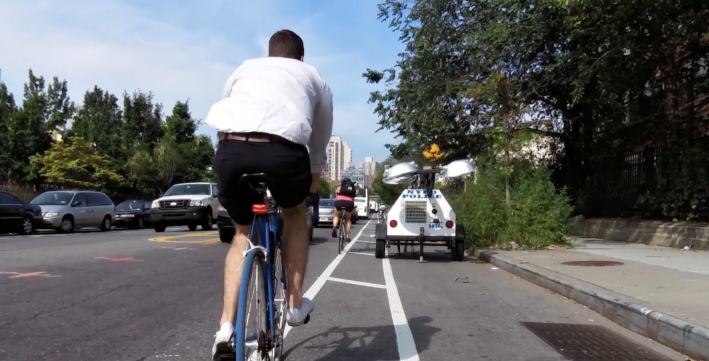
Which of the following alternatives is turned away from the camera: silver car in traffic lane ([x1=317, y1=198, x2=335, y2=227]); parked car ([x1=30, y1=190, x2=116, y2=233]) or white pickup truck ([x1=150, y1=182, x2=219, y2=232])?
silver car in traffic lane ([x1=317, y1=198, x2=335, y2=227])

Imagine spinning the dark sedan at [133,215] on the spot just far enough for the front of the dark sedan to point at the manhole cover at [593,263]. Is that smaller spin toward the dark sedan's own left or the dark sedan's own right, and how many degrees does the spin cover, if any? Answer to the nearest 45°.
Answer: approximately 45° to the dark sedan's own left

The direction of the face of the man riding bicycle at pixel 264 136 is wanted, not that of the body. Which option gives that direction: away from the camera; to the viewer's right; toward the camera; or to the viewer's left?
away from the camera

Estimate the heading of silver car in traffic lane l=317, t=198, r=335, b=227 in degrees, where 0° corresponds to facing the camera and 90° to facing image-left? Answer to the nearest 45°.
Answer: approximately 180°

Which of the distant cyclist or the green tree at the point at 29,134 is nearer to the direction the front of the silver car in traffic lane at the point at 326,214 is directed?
the green tree

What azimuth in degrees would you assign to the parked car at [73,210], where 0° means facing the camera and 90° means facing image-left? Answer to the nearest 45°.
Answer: approximately 45°

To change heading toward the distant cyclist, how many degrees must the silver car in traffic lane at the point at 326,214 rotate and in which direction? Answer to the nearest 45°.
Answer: approximately 180°

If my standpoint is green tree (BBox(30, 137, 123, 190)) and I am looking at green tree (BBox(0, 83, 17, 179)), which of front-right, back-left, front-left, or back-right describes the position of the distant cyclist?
back-left

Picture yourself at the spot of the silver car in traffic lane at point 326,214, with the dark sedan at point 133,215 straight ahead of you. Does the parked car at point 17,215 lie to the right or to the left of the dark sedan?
left

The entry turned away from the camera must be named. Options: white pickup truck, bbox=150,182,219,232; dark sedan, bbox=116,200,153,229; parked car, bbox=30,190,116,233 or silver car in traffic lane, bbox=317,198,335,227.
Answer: silver car in traffic lane, bbox=317,198,335,227

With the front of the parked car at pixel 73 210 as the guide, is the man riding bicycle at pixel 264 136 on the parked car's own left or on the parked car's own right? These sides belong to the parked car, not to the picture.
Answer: on the parked car's own left

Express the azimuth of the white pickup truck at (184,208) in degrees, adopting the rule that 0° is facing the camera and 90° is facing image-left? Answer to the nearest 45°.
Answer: approximately 45°

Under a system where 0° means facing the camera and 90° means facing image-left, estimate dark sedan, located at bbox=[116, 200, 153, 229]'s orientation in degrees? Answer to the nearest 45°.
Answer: approximately 45°
